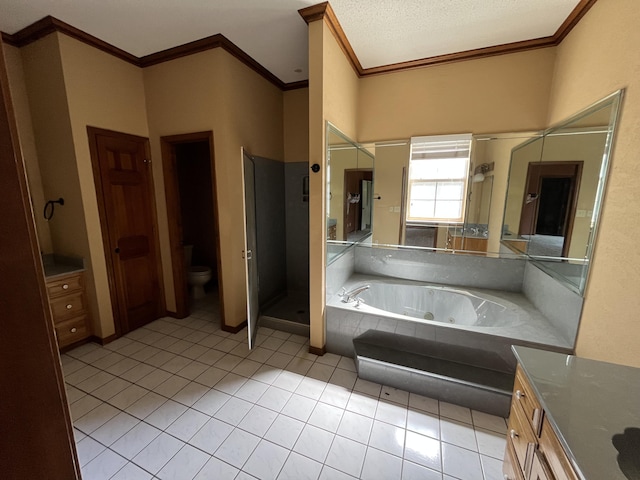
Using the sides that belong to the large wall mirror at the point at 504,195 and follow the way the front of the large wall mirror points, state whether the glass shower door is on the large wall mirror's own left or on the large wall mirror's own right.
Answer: on the large wall mirror's own right

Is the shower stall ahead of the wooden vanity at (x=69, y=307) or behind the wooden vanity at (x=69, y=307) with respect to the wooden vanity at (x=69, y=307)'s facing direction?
ahead

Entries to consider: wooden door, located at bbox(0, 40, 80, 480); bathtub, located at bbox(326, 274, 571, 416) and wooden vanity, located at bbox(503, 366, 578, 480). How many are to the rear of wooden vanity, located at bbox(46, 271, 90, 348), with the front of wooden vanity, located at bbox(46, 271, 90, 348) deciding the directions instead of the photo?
0

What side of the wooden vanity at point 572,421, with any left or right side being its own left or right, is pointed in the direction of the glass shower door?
front

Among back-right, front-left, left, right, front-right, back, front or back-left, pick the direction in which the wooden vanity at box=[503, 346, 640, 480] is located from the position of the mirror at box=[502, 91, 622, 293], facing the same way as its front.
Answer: front-left

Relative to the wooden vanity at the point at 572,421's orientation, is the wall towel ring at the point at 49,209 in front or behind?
in front

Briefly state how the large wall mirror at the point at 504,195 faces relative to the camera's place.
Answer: facing the viewer

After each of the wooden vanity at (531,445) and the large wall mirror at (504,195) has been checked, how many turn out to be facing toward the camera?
1

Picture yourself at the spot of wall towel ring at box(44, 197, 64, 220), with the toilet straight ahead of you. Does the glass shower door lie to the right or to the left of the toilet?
right

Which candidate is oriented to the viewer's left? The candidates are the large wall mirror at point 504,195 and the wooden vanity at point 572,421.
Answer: the wooden vanity

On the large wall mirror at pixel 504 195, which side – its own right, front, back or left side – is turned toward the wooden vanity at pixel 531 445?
front

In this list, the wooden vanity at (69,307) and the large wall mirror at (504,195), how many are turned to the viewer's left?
0

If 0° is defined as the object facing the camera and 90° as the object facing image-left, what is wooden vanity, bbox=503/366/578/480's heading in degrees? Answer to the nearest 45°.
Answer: approximately 90°

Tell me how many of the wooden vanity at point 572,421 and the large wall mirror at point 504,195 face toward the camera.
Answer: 1

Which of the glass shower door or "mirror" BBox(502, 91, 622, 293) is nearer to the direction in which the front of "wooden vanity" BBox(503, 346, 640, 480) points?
the glass shower door

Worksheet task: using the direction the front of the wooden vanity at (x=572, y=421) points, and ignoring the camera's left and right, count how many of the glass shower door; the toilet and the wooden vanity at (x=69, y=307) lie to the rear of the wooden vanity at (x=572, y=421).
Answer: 0
